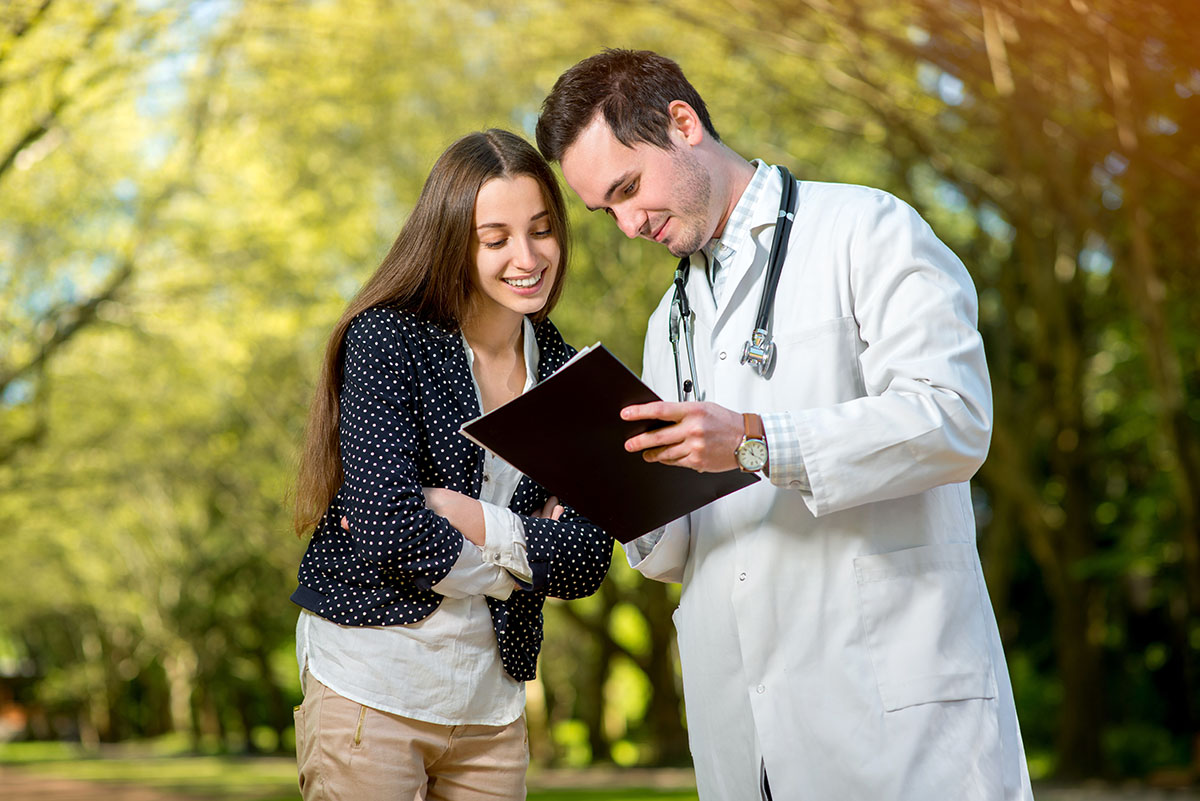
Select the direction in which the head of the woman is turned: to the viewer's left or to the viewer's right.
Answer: to the viewer's right

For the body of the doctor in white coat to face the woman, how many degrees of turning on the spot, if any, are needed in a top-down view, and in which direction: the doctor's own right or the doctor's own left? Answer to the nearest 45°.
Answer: approximately 45° to the doctor's own right

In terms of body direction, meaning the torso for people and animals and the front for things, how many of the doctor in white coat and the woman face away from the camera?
0

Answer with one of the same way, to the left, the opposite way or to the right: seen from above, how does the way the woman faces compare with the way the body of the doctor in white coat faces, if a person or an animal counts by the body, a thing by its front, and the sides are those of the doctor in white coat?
to the left

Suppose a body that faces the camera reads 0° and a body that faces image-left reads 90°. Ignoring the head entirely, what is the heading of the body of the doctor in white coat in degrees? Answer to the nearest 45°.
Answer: approximately 45°

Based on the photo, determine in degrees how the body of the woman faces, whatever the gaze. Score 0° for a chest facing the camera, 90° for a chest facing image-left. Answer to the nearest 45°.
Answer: approximately 315°

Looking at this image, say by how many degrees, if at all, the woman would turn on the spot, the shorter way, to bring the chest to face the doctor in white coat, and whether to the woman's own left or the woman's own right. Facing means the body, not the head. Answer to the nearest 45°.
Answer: approximately 45° to the woman's own left
